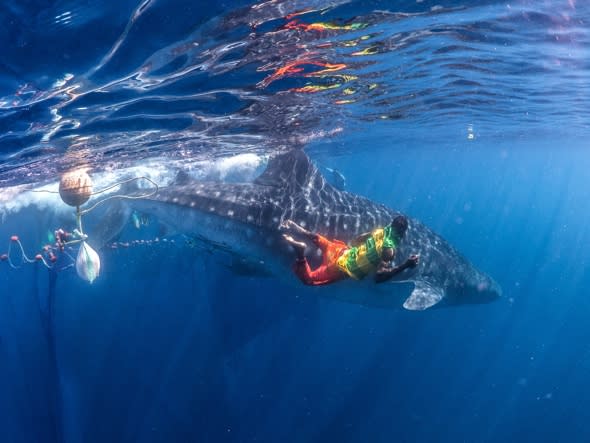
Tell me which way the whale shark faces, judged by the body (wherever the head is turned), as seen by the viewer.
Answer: to the viewer's right

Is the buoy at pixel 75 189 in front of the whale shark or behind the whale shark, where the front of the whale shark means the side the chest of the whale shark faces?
behind

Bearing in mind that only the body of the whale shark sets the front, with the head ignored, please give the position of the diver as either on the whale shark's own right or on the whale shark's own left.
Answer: on the whale shark's own right

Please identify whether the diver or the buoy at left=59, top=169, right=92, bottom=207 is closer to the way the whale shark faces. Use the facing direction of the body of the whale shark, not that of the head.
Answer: the diver
